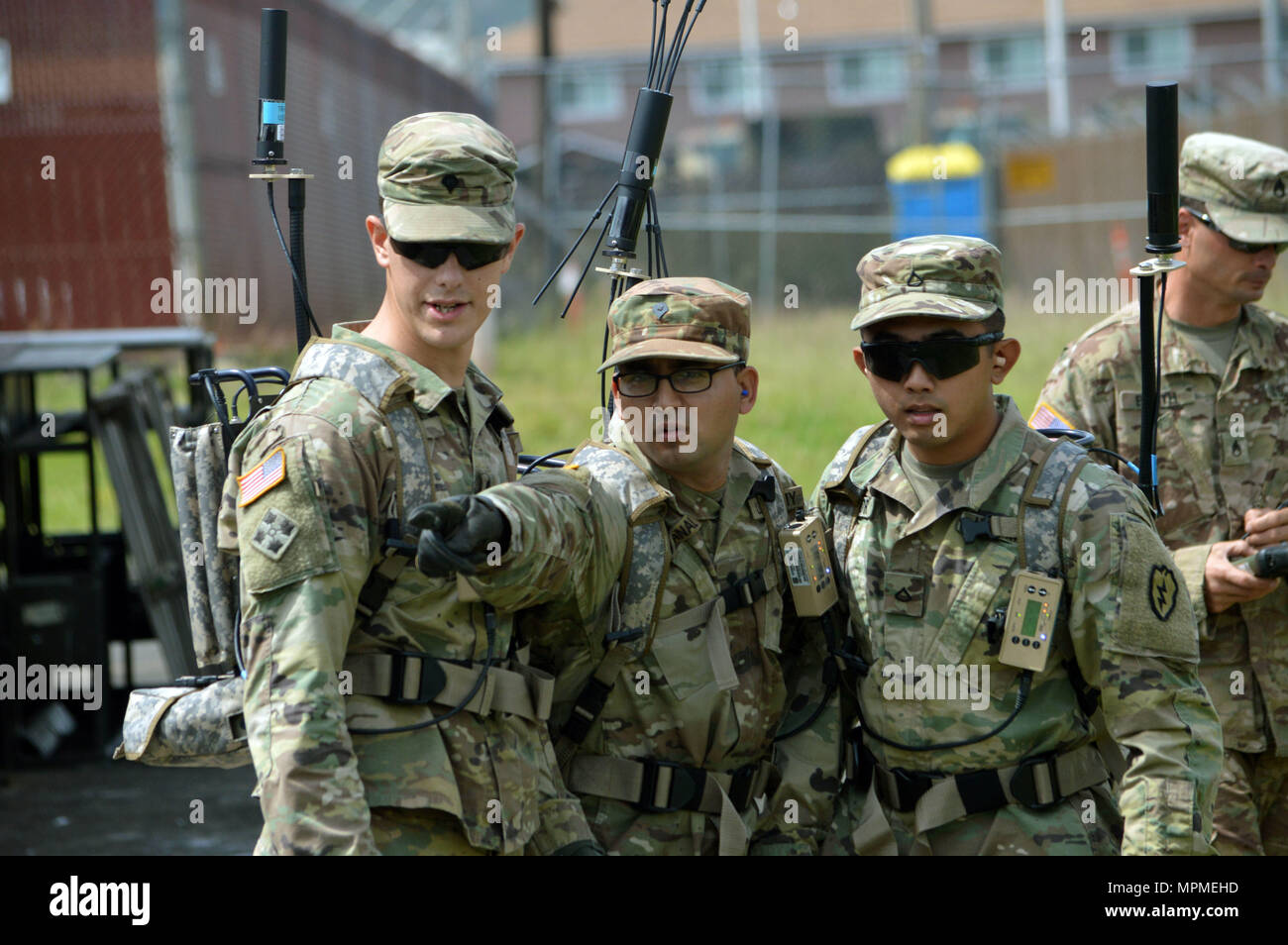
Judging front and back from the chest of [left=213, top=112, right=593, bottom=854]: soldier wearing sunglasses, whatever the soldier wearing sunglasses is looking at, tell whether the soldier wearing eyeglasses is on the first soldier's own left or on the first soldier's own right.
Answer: on the first soldier's own left

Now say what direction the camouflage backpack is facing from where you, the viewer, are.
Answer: facing away from the viewer and to the left of the viewer

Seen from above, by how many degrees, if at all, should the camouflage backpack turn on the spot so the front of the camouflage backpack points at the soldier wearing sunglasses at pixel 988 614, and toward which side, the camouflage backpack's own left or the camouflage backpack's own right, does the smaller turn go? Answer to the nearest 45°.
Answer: approximately 135° to the camouflage backpack's own right

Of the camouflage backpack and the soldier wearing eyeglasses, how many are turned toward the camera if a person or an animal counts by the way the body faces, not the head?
1
